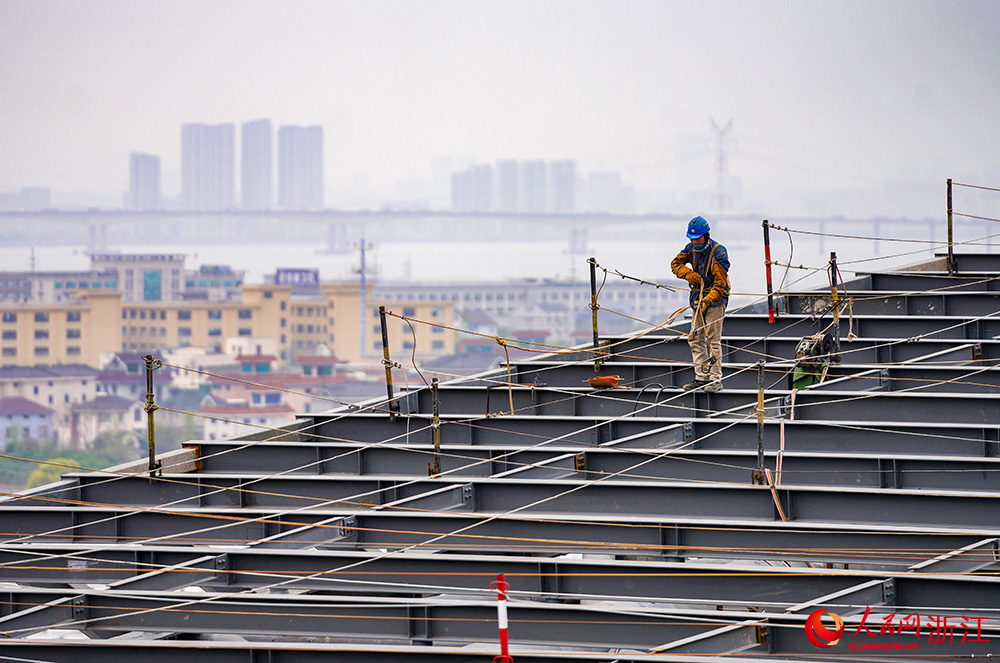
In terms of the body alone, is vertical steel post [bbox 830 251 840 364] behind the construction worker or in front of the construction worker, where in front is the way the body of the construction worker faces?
behind

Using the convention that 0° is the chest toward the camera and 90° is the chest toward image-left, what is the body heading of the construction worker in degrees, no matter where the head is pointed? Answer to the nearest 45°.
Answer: approximately 45°

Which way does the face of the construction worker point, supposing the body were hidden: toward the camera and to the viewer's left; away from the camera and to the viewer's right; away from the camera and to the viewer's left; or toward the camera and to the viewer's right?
toward the camera and to the viewer's left

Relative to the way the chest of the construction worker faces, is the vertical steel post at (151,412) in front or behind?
in front
